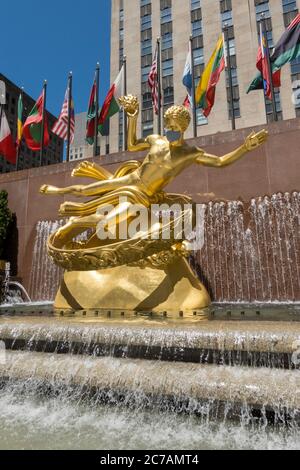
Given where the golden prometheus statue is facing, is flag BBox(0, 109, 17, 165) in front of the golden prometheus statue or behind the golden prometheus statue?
behind

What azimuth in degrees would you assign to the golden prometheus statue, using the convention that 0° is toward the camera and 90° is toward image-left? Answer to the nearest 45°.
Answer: approximately 0°

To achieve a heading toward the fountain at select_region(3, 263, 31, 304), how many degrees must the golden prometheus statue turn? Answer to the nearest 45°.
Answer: approximately 135° to its right

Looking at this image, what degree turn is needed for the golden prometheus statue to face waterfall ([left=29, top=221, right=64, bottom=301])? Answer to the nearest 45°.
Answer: approximately 135° to its right

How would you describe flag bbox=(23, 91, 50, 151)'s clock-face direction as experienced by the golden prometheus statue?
The flag is roughly at 5 o'clock from the golden prometheus statue.

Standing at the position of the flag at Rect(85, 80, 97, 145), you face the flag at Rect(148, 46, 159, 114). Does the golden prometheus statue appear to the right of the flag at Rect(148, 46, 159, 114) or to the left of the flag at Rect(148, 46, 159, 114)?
right
